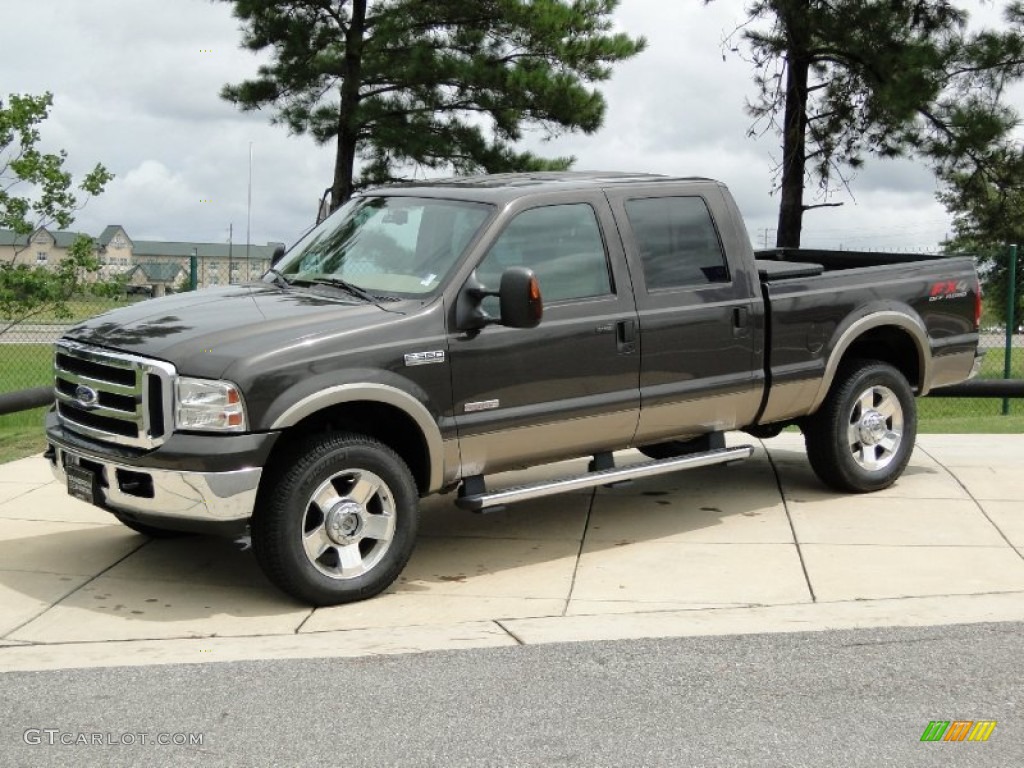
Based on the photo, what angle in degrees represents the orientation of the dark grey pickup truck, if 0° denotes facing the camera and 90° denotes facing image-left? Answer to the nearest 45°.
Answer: approximately 45°

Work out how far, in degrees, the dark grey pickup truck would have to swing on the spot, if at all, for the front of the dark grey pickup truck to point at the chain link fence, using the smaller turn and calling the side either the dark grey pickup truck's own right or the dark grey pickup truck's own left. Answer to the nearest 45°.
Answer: approximately 90° to the dark grey pickup truck's own right

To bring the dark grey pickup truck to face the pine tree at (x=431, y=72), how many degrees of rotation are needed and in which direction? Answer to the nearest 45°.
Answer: approximately 135° to its right

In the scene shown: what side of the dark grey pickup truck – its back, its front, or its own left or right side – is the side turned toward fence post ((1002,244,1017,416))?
back

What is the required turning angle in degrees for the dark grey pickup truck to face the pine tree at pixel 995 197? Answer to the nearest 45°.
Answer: approximately 180°
